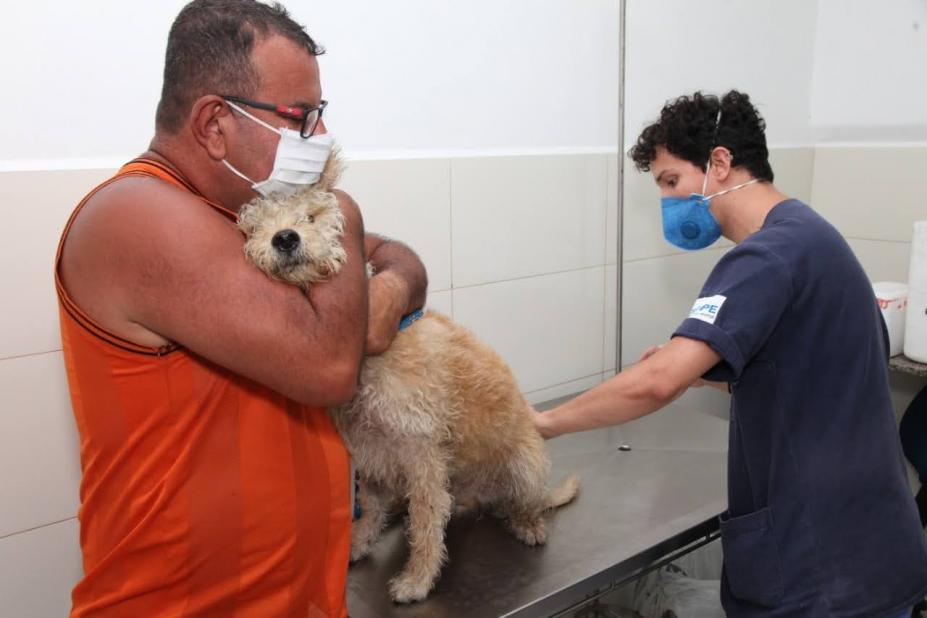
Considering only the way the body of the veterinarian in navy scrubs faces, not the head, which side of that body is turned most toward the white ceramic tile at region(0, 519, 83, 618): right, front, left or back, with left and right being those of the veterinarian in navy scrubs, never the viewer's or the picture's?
front

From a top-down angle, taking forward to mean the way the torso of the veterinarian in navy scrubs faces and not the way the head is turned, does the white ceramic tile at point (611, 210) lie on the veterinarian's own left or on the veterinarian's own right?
on the veterinarian's own right

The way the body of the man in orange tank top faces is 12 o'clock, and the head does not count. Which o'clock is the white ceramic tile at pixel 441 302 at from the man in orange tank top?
The white ceramic tile is roughly at 10 o'clock from the man in orange tank top.

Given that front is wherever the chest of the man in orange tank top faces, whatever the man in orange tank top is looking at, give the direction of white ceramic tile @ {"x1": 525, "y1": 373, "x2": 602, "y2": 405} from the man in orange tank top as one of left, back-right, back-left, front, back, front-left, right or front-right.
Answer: front-left

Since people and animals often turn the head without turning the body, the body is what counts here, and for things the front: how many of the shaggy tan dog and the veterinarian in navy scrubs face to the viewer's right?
0

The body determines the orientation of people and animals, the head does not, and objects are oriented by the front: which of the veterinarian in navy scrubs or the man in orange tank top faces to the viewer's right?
the man in orange tank top

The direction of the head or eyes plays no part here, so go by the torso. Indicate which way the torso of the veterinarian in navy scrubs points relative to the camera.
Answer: to the viewer's left

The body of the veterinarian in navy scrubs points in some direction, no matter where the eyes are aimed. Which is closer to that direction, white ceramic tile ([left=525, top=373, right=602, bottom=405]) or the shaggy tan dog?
the shaggy tan dog

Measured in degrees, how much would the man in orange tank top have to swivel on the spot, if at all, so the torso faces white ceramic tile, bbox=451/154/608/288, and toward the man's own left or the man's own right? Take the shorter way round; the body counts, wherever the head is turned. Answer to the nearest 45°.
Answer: approximately 45° to the man's own left

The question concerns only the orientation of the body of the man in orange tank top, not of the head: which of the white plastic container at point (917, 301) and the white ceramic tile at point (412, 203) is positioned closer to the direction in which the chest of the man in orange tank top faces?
the white plastic container

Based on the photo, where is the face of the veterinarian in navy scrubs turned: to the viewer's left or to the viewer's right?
to the viewer's left

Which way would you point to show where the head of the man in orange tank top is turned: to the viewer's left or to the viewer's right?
to the viewer's right

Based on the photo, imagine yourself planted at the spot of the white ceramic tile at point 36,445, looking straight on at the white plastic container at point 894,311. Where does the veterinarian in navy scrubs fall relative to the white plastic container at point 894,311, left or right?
right

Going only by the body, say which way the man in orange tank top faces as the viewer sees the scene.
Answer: to the viewer's right
